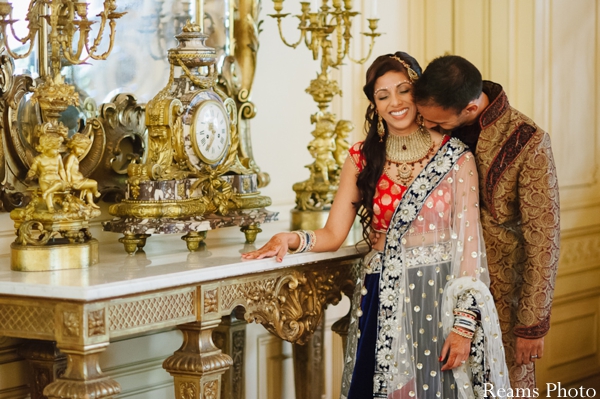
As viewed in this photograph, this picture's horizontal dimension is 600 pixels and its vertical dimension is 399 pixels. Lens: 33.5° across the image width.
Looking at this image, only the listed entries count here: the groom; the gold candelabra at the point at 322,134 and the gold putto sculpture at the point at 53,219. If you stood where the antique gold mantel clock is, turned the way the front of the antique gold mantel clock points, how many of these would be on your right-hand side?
1

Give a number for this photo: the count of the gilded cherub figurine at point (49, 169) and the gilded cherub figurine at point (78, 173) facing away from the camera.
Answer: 0

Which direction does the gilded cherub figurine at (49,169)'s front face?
toward the camera

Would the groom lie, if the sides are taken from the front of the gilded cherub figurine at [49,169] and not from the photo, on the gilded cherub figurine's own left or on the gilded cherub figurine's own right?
on the gilded cherub figurine's own left

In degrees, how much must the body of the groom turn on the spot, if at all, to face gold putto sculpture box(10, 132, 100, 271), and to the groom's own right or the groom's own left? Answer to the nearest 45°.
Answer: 0° — they already face it

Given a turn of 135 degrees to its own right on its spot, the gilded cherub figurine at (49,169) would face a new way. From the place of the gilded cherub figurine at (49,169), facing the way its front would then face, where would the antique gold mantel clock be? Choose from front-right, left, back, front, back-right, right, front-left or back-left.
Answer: right

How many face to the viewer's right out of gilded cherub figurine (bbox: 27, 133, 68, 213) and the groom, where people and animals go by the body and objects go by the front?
0

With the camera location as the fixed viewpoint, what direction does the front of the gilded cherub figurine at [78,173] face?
facing the viewer and to the right of the viewer

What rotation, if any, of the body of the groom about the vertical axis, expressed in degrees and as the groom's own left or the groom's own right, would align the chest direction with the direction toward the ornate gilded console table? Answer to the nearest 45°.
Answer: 0° — they already face it

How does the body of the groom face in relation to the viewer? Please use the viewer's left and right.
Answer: facing the viewer and to the left of the viewer

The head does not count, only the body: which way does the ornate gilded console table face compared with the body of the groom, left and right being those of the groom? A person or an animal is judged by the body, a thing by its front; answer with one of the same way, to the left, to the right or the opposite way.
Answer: to the left
